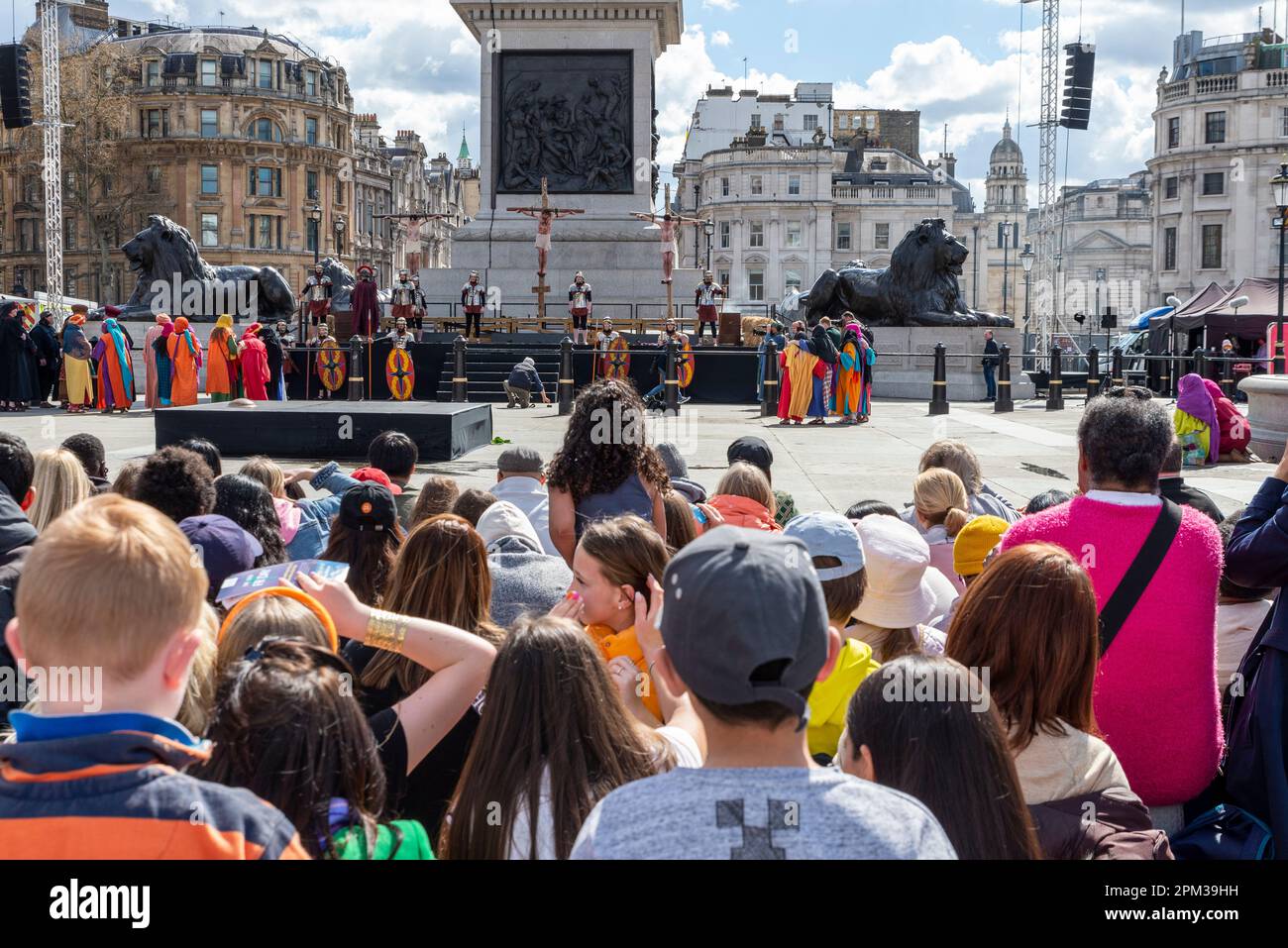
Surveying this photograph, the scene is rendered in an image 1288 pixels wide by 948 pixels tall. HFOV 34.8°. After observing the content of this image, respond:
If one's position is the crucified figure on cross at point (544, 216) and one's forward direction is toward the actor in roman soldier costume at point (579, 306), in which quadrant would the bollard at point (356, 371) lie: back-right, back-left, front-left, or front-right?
front-right

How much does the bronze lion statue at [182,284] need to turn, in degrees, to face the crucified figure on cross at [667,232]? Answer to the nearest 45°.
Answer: approximately 180°

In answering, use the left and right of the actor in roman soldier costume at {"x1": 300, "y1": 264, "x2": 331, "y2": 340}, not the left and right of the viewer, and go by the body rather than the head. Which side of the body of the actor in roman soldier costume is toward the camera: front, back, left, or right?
front

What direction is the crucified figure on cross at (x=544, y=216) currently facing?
toward the camera

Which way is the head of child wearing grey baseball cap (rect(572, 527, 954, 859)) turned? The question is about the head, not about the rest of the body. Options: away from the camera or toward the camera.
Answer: away from the camera

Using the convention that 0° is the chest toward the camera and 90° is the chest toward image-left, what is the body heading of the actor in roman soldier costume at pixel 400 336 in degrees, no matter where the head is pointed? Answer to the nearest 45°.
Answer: approximately 0°

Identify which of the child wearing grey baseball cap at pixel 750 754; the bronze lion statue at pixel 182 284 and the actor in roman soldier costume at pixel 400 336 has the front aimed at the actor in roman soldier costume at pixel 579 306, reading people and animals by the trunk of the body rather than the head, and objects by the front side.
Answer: the child wearing grey baseball cap

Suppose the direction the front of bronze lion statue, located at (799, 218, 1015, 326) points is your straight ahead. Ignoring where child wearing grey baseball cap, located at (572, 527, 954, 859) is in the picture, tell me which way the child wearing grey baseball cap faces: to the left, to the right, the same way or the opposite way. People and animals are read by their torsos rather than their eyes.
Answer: to the left

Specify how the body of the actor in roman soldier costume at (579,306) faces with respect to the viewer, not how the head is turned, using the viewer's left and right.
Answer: facing the viewer

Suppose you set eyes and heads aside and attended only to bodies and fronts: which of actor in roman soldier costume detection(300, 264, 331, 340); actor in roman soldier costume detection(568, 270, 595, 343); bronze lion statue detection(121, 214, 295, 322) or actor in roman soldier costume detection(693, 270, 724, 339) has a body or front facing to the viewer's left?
the bronze lion statue

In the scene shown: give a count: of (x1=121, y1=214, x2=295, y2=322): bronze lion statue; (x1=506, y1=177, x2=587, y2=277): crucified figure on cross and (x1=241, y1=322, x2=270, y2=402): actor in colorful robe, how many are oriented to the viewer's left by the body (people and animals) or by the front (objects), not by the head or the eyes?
1
